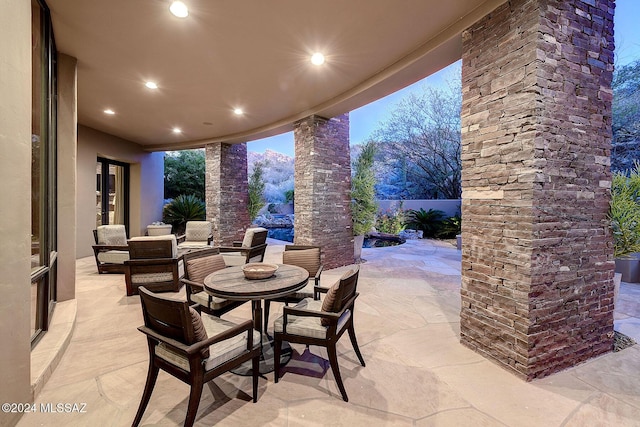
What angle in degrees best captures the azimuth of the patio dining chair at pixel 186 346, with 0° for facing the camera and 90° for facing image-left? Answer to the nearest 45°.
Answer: approximately 225°

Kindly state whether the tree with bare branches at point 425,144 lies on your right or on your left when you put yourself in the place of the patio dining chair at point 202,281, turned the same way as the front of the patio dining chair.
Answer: on your left

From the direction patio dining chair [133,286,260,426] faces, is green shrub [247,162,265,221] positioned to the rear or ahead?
ahead

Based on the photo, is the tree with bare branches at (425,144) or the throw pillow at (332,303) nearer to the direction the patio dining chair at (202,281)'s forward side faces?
the throw pillow

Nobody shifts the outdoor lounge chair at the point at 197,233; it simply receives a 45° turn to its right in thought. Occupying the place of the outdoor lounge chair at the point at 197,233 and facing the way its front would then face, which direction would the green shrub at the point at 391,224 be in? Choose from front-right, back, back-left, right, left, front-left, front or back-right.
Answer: back-left

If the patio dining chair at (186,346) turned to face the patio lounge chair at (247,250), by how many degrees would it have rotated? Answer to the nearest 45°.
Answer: approximately 45° to its left

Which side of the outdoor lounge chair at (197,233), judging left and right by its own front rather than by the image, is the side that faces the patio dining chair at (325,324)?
front

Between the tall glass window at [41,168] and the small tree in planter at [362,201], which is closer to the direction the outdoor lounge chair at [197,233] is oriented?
the tall glass window

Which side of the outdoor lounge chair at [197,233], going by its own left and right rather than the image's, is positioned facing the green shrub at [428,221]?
left

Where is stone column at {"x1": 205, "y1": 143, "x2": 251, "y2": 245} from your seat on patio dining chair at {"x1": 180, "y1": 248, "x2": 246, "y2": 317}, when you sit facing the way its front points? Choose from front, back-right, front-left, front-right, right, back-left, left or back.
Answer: back-left

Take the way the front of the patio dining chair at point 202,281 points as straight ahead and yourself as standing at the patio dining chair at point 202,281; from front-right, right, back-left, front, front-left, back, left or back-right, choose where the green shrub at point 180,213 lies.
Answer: back-left
